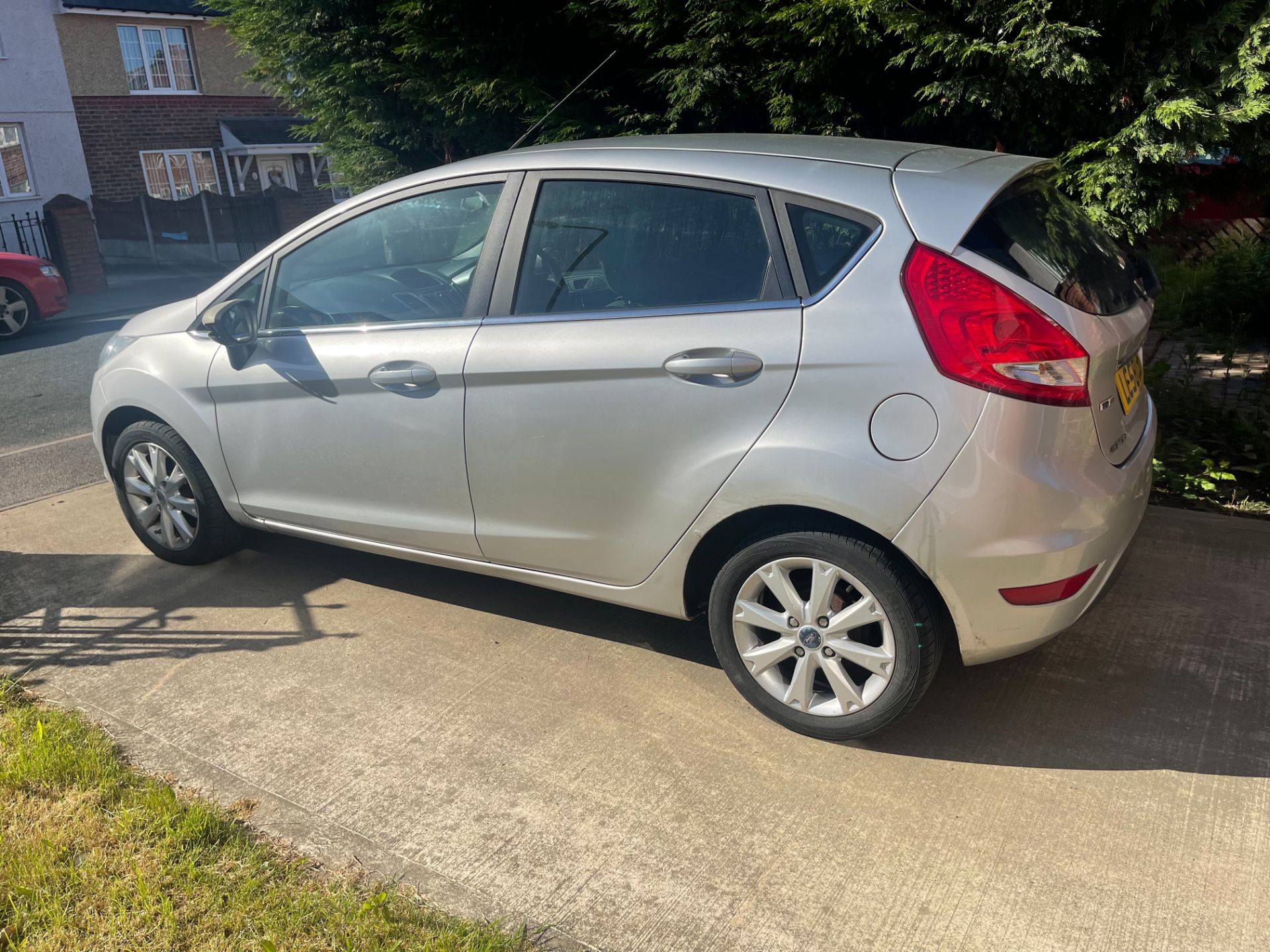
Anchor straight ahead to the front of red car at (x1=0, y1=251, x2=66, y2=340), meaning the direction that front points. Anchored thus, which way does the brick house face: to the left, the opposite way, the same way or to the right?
to the right

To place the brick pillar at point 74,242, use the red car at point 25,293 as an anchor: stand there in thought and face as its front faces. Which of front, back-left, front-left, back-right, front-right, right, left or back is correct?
left

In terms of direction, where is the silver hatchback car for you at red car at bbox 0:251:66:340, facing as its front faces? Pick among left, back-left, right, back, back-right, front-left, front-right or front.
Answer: right

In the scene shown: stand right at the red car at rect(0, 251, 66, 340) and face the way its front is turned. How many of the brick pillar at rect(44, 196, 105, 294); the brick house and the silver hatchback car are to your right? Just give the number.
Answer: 1

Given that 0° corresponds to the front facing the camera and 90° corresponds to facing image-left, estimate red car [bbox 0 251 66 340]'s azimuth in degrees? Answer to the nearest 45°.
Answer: approximately 270°

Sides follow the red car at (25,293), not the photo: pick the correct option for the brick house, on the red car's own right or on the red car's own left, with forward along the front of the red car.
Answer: on the red car's own left

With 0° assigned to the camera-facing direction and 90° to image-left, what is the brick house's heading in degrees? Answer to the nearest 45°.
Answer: approximately 0°

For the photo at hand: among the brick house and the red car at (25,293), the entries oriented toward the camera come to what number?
1

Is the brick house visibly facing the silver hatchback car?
yes

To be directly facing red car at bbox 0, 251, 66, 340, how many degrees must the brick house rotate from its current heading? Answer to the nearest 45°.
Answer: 0° — it already faces it

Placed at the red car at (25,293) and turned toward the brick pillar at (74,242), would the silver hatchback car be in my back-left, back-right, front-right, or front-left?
back-right

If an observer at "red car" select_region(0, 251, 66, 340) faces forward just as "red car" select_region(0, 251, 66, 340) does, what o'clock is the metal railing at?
The metal railing is roughly at 9 o'clock from the red car.

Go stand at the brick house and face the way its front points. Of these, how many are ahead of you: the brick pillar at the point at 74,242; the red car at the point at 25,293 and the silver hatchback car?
3
